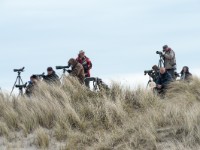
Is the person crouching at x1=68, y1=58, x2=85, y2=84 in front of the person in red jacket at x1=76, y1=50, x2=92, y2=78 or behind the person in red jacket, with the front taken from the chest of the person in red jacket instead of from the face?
in front

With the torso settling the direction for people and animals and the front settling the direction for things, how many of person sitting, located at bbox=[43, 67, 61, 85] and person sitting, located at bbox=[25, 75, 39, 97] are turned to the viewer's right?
0

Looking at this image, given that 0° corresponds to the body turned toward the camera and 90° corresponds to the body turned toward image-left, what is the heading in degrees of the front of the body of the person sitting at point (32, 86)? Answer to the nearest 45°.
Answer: approximately 45°

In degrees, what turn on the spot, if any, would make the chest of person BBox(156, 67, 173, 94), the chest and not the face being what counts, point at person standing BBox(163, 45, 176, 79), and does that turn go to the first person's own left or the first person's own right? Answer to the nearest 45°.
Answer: approximately 135° to the first person's own right

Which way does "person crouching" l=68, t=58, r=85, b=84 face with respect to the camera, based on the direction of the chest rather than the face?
to the viewer's left

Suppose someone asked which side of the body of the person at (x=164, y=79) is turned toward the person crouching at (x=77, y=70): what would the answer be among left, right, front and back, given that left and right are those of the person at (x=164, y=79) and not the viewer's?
front

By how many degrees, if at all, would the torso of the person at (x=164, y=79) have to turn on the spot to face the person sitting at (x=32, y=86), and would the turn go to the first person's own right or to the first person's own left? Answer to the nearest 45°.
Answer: approximately 45° to the first person's own right

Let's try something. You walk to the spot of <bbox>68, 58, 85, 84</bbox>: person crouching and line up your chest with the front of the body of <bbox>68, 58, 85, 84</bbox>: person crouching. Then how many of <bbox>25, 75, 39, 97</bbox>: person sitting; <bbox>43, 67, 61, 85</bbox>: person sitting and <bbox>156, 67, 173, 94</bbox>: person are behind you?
1

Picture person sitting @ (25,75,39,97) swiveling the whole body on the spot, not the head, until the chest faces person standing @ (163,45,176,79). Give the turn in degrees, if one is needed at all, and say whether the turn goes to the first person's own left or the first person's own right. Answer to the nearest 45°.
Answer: approximately 135° to the first person's own left
